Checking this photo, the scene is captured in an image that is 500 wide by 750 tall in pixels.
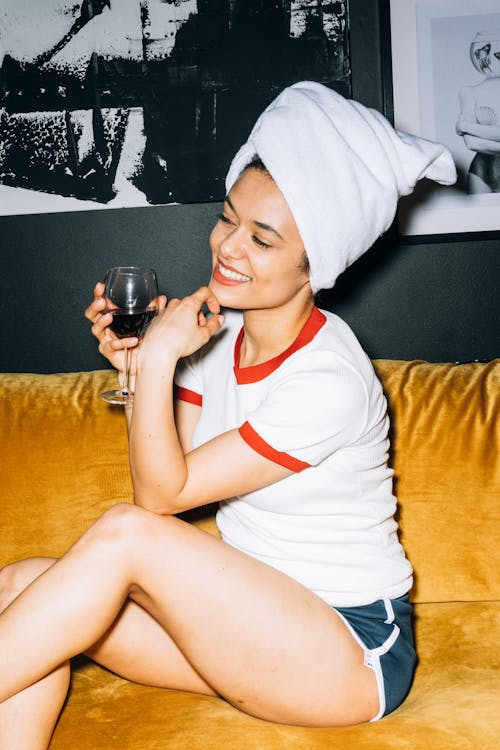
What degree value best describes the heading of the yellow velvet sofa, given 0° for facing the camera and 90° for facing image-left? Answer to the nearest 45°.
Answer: approximately 0°
